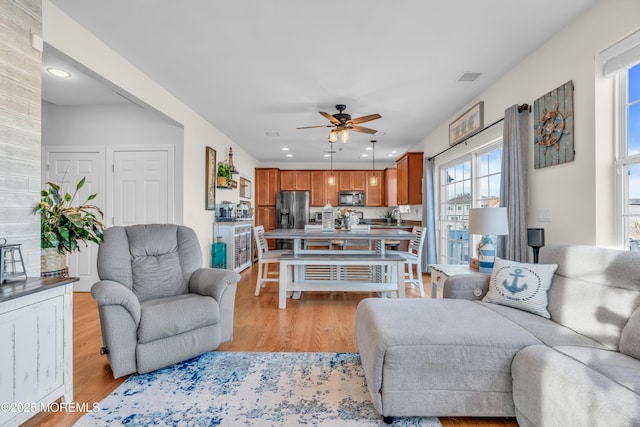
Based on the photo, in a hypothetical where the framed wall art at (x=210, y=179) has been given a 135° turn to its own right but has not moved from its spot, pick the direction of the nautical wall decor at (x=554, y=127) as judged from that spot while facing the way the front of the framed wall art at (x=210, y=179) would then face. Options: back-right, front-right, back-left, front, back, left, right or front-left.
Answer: left

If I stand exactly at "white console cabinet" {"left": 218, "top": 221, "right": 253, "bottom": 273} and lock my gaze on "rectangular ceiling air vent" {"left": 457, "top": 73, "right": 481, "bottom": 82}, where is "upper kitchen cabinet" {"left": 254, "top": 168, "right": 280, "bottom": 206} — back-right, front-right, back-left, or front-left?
back-left

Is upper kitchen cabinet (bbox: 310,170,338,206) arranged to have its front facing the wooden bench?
yes

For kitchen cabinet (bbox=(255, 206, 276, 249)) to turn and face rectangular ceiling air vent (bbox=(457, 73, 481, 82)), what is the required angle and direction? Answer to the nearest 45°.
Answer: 0° — it already faces it

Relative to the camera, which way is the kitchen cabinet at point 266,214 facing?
toward the camera

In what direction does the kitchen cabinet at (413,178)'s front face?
to the viewer's left

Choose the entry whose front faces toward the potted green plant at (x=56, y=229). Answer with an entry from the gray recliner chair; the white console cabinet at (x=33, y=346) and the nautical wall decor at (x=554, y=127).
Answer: the nautical wall decor

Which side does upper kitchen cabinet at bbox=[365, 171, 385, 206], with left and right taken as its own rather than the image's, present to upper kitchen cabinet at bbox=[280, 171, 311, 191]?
right

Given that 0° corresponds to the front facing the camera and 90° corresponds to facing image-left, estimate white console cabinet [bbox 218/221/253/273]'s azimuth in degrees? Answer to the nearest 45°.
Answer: approximately 315°

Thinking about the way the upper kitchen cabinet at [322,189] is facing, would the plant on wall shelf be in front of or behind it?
in front

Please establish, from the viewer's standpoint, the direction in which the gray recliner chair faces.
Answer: facing the viewer and to the right of the viewer

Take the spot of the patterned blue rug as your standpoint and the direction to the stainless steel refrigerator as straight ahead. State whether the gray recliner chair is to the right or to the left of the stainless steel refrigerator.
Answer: left

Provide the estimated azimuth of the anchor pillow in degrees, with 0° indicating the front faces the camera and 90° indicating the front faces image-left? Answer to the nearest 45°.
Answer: approximately 45°

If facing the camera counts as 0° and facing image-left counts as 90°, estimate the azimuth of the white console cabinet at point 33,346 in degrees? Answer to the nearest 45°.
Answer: approximately 315°

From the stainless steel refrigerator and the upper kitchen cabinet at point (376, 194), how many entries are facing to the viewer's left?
0

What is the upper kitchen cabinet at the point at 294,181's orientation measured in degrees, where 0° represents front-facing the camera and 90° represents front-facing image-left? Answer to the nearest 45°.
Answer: approximately 0°

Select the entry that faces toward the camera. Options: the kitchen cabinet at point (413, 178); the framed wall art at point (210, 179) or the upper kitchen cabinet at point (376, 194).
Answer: the upper kitchen cabinet
